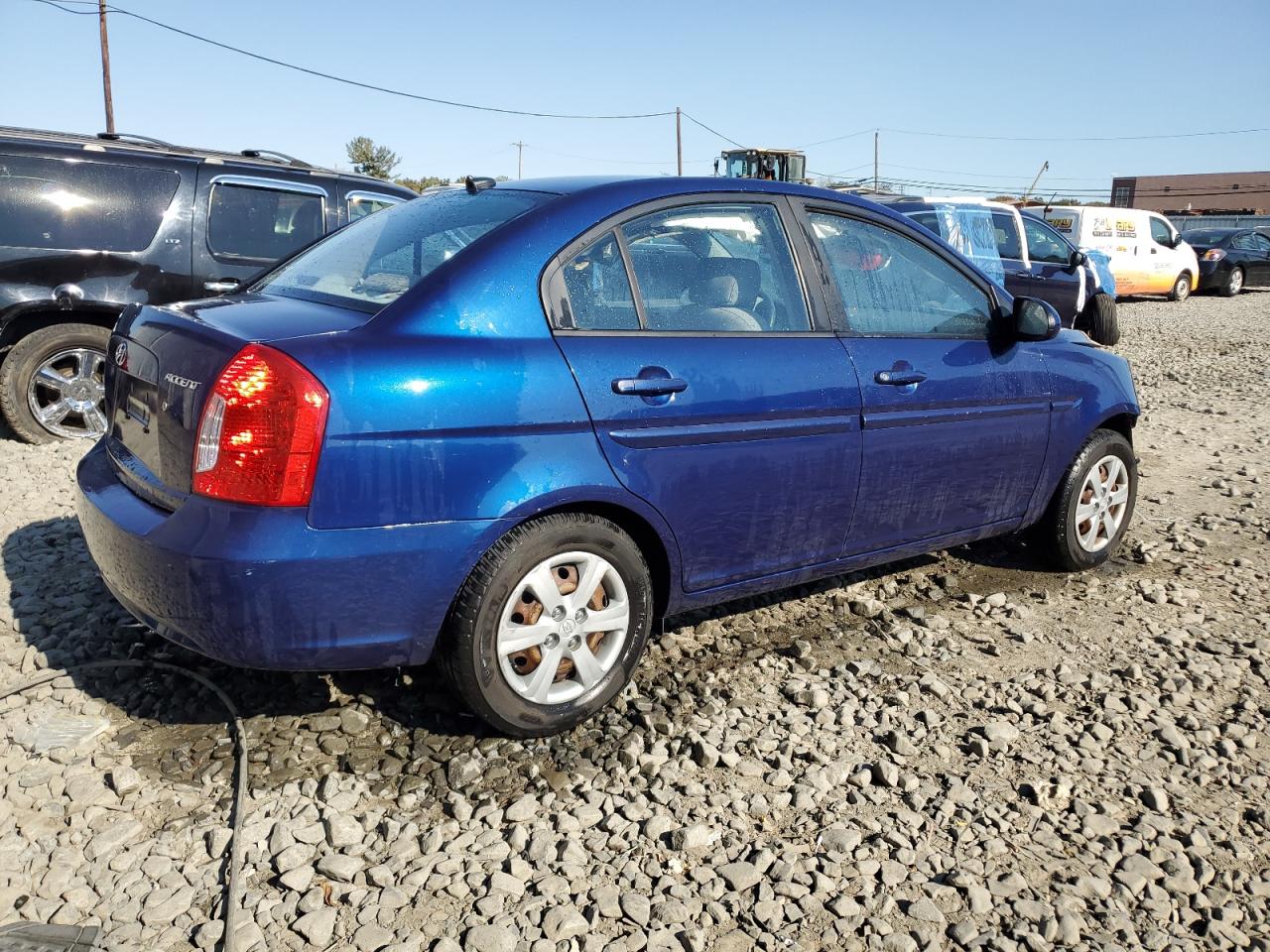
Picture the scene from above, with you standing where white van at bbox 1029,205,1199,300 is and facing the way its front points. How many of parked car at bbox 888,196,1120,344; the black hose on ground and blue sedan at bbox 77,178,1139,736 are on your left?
0

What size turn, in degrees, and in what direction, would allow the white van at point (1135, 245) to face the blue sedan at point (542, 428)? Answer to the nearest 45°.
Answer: approximately 135° to its right

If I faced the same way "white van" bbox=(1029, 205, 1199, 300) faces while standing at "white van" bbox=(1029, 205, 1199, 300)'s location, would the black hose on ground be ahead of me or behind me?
behind

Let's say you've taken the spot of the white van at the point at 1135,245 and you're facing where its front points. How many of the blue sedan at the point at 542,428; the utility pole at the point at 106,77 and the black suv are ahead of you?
0

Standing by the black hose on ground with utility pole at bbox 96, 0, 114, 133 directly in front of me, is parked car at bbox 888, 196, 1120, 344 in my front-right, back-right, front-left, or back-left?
front-right

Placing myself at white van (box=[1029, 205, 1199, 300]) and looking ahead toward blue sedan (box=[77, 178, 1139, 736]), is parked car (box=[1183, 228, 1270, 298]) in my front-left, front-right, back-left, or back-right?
back-left

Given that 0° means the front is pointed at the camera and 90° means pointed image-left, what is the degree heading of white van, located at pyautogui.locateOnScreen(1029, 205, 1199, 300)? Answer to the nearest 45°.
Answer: approximately 225°

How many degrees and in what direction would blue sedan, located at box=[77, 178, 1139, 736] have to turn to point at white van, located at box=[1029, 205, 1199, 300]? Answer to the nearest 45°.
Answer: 0° — it already faces it

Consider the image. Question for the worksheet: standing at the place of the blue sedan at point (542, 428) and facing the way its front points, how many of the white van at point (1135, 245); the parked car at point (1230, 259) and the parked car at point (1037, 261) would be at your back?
0

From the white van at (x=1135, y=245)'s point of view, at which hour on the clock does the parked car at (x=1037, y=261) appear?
The parked car is roughly at 5 o'clock from the white van.

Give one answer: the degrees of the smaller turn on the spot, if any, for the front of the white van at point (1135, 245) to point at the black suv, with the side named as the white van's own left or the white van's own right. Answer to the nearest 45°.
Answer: approximately 135° to the white van's own right

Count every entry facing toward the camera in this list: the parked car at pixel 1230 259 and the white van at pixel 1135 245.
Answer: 0

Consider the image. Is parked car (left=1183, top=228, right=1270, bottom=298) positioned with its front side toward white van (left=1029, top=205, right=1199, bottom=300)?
no

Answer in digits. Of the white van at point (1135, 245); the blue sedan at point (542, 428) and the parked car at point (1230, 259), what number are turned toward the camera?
0

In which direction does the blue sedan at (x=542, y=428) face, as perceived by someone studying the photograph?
facing away from the viewer and to the right of the viewer
